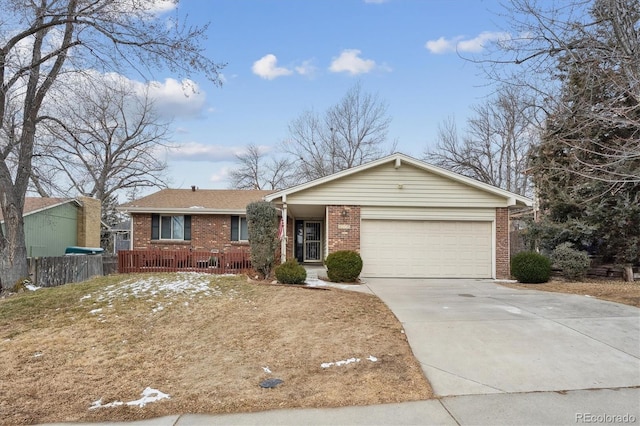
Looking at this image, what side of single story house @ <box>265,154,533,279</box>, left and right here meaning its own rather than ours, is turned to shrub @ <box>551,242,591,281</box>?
left

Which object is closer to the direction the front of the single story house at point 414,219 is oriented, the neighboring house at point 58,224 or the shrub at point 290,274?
the shrub

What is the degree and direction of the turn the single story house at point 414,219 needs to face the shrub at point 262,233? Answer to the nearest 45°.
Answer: approximately 45° to its right

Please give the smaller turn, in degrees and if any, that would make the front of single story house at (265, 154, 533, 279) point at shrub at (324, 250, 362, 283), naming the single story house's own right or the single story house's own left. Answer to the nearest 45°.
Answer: approximately 45° to the single story house's own right

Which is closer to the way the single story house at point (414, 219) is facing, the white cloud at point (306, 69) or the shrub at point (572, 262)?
the shrub

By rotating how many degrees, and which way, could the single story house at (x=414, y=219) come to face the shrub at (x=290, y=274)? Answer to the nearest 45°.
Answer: approximately 45° to its right

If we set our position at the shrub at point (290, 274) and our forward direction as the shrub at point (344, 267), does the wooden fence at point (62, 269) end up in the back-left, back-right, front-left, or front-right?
back-left

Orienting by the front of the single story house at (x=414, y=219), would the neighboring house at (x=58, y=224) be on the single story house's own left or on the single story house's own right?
on the single story house's own right

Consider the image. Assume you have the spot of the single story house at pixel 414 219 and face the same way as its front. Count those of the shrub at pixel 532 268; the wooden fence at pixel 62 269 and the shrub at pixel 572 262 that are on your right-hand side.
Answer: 1

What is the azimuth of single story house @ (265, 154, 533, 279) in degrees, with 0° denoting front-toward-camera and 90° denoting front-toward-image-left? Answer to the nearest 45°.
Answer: approximately 0°

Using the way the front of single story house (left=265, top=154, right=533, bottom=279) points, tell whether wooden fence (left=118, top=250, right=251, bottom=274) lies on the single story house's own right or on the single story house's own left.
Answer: on the single story house's own right

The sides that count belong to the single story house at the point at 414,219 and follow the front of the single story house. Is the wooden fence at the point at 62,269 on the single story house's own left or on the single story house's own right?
on the single story house's own right
